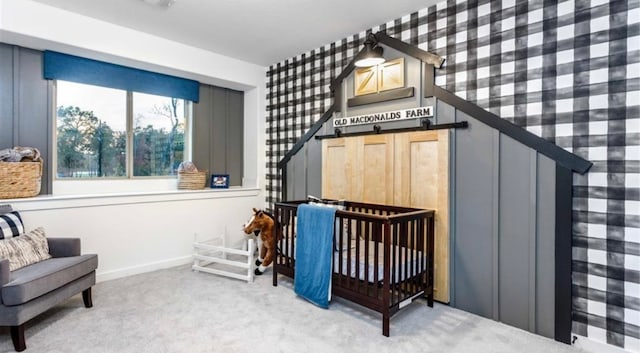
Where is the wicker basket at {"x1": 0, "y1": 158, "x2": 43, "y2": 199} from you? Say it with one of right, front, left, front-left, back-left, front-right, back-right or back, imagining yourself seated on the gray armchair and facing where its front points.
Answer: back-left

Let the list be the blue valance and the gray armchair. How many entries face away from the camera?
0

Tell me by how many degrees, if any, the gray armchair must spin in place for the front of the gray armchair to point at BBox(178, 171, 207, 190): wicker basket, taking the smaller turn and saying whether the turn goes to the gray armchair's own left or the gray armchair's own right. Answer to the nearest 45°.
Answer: approximately 90° to the gray armchair's own left

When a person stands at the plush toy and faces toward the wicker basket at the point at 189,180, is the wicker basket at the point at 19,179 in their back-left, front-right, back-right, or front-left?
front-left

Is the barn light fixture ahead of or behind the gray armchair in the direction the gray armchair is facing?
ahead

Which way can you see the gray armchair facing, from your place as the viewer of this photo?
facing the viewer and to the right of the viewer

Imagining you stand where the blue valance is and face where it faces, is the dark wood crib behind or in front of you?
in front

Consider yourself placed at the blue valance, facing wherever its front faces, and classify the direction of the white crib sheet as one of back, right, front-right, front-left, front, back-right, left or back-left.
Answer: front

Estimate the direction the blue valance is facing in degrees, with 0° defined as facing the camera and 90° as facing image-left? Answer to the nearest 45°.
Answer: approximately 315°
